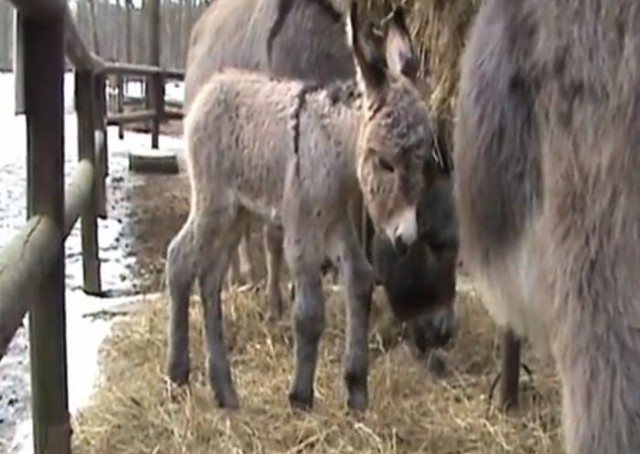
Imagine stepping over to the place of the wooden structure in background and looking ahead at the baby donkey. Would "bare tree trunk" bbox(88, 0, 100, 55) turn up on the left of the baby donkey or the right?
left

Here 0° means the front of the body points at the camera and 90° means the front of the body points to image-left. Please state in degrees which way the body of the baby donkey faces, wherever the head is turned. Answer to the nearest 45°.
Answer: approximately 315°

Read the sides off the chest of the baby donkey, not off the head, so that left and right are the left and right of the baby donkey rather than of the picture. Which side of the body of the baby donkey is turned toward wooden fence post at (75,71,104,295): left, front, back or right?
back

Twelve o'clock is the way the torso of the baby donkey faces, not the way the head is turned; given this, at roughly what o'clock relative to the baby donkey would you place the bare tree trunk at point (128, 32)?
The bare tree trunk is roughly at 7 o'clock from the baby donkey.

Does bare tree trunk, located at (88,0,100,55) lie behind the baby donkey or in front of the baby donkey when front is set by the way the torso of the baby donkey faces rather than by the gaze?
behind

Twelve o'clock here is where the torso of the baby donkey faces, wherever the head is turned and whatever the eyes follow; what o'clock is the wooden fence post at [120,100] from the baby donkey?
The wooden fence post is roughly at 7 o'clock from the baby donkey.

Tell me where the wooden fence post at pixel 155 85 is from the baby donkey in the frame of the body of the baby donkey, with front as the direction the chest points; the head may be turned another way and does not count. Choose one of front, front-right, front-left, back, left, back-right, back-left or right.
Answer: back-left
